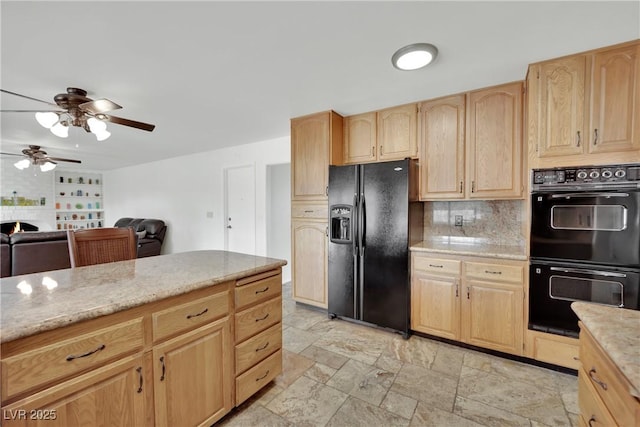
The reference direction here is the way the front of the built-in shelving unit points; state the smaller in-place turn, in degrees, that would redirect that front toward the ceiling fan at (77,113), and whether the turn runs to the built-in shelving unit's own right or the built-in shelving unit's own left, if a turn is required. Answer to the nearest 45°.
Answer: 0° — it already faces it

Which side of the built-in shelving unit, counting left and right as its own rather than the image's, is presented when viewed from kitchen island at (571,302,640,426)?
front

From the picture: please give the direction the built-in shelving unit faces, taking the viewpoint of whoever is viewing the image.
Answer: facing the viewer

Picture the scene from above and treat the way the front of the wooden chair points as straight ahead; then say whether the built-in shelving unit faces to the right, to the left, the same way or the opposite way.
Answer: the same way

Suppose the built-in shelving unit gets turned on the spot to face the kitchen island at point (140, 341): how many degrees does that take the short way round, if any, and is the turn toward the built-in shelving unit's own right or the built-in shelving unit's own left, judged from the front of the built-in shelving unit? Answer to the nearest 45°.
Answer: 0° — it already faces it

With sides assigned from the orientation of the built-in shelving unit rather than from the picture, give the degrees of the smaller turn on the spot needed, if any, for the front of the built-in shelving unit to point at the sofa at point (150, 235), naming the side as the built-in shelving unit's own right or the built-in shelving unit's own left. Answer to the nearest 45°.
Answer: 0° — it already faces it

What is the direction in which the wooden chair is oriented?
toward the camera

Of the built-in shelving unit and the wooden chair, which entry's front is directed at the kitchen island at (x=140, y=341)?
the built-in shelving unit
